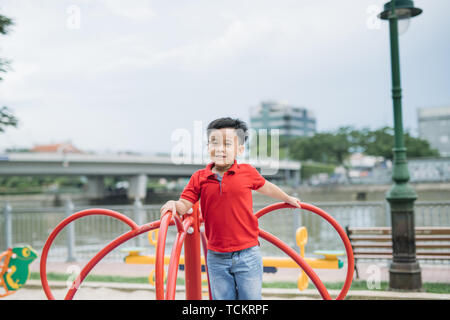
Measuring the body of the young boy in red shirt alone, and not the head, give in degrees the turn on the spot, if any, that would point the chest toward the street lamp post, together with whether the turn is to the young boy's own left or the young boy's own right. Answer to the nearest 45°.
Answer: approximately 135° to the young boy's own left

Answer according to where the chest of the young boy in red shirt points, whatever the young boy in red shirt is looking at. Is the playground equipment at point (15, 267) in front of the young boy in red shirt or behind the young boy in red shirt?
behind

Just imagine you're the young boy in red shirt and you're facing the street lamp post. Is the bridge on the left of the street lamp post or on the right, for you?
left

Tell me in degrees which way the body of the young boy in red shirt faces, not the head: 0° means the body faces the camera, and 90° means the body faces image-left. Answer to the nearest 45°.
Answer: approximately 0°

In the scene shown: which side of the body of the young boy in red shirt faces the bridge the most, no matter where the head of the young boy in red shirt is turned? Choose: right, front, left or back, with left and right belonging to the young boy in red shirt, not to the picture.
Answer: back
